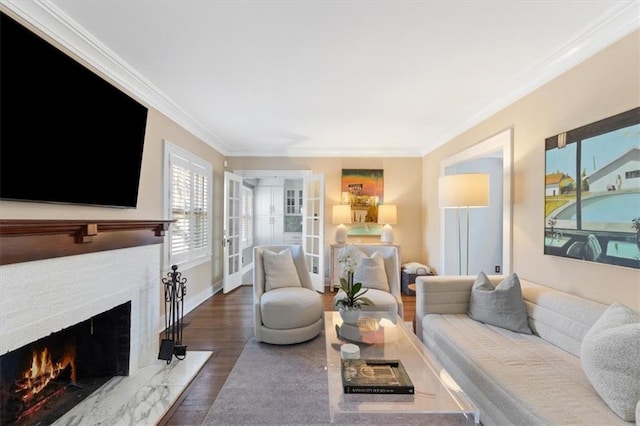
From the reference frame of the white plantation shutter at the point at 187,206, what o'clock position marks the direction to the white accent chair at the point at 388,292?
The white accent chair is roughly at 12 o'clock from the white plantation shutter.

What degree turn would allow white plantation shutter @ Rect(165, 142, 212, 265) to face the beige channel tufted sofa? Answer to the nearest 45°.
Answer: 0° — it already faces it

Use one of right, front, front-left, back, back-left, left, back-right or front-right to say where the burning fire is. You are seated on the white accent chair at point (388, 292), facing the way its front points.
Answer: front

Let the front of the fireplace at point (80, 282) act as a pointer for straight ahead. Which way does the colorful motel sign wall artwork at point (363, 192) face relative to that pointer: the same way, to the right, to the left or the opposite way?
to the right

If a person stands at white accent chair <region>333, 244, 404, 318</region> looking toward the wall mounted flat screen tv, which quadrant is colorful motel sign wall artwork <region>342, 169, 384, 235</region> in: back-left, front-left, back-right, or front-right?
back-right

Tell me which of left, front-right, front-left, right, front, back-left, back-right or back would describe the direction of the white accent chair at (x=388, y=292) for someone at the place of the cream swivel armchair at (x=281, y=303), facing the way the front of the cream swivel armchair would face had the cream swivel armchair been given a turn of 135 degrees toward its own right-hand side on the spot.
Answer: back

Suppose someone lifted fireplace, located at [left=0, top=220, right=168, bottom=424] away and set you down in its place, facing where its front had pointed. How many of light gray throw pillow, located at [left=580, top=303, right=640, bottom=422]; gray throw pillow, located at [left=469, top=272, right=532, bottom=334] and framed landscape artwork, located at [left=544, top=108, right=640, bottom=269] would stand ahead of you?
3

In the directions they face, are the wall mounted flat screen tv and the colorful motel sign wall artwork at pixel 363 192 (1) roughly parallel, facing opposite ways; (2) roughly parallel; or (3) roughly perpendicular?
roughly perpendicular

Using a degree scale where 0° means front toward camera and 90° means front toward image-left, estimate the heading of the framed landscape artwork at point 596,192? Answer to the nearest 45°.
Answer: approximately 45°

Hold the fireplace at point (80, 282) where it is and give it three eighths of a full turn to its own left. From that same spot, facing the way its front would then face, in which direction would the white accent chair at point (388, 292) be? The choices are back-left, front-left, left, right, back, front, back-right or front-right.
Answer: right

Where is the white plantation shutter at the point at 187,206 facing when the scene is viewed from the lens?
facing the viewer and to the right of the viewer

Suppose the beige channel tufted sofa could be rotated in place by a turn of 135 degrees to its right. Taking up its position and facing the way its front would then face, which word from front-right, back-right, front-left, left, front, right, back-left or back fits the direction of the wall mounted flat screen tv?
back-left

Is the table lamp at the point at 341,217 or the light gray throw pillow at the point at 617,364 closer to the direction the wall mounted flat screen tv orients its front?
the light gray throw pillow

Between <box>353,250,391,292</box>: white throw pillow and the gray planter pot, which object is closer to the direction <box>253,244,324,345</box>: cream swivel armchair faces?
the gray planter pot

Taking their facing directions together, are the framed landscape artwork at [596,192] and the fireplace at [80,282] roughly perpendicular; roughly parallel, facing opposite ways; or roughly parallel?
roughly parallel, facing opposite ways

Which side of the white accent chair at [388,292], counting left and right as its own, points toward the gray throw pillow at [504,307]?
left
